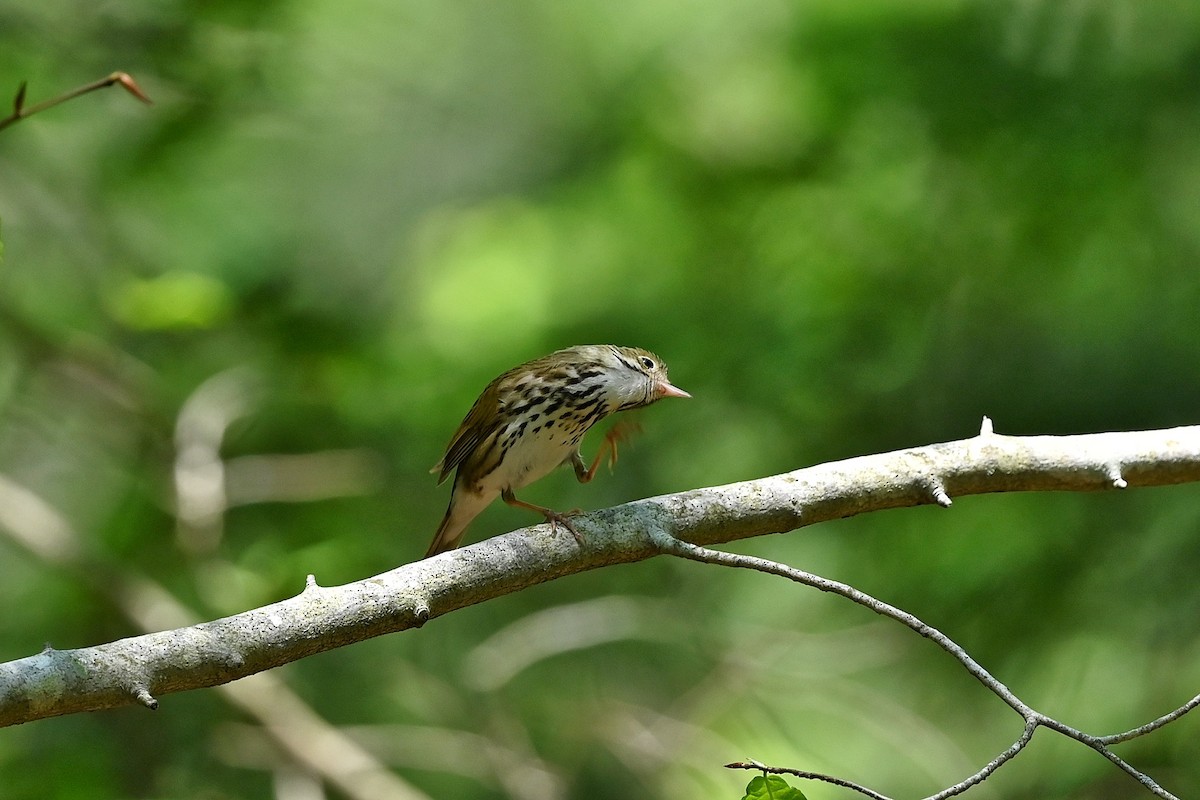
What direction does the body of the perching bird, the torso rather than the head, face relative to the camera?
to the viewer's right
